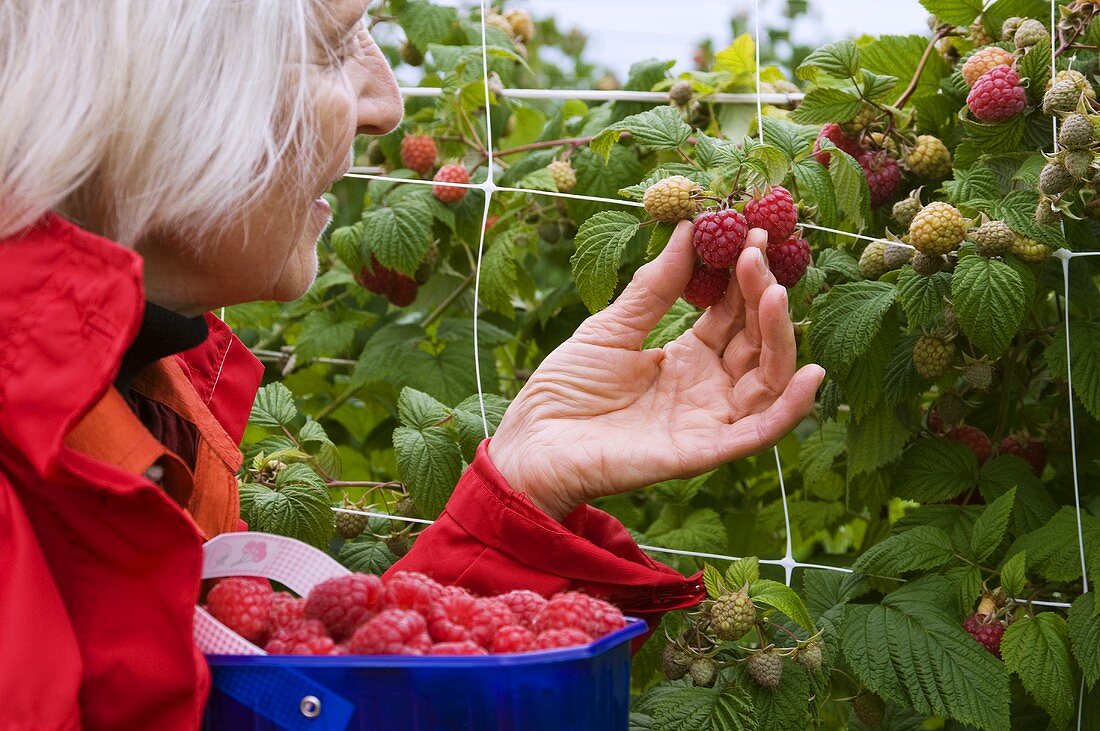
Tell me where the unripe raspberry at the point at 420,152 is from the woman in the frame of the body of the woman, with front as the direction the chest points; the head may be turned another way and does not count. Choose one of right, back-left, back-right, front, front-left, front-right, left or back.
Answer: left

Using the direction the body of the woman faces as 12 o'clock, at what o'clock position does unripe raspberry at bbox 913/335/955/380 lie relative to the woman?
The unripe raspberry is roughly at 11 o'clock from the woman.

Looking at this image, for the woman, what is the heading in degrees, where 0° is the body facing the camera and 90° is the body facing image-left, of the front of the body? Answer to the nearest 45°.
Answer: approximately 270°

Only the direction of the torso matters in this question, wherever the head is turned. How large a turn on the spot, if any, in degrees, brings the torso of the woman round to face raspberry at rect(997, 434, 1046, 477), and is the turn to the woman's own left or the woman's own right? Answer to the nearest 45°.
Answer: approximately 45° to the woman's own left

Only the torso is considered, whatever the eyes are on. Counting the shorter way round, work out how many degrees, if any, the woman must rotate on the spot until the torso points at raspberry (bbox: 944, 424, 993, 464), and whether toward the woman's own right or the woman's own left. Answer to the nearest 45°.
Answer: approximately 45° to the woman's own left

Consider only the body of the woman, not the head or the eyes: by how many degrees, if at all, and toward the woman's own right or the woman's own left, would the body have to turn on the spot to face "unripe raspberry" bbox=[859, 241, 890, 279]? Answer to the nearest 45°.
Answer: approximately 45° to the woman's own left

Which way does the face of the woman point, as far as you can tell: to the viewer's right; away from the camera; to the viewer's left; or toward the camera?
to the viewer's right

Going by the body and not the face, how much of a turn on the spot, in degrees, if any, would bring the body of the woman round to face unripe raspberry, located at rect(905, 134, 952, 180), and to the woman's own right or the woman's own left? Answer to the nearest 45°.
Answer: approximately 45° to the woman's own left

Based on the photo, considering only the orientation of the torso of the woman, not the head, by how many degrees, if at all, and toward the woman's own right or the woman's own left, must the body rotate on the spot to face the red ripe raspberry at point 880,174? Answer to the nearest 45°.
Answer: approximately 45° to the woman's own left
